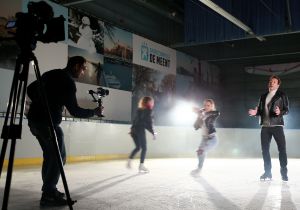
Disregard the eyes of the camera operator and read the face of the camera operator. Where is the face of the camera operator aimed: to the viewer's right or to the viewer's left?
to the viewer's right

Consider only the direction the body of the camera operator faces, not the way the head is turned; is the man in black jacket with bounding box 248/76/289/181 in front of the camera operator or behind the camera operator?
in front

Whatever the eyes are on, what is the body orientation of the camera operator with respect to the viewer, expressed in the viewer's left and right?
facing to the right of the viewer

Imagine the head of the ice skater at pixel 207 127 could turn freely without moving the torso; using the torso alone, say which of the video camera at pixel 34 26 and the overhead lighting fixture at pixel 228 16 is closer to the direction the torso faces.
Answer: the video camera

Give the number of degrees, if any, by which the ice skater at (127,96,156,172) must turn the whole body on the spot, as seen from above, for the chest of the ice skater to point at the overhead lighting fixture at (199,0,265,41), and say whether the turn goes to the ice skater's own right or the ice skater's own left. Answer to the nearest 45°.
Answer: approximately 45° to the ice skater's own left

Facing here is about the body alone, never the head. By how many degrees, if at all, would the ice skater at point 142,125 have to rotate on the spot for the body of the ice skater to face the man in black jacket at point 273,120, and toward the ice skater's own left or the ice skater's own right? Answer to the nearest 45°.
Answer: approximately 45° to the ice skater's own right

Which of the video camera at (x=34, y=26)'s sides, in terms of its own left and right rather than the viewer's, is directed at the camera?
right

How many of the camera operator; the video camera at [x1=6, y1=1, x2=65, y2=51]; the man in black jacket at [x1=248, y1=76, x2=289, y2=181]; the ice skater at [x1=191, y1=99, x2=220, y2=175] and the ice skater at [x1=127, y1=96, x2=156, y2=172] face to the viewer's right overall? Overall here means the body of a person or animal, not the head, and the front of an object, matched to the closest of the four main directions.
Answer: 3

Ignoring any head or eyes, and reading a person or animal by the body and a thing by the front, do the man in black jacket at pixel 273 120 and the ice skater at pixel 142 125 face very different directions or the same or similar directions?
very different directions

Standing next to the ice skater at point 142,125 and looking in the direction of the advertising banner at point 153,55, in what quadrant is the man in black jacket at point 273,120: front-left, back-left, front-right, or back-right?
back-right

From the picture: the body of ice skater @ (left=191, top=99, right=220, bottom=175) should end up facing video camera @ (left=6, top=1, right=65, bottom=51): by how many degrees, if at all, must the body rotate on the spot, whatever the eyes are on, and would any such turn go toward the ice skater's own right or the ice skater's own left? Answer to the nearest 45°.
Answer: approximately 45° to the ice skater's own left

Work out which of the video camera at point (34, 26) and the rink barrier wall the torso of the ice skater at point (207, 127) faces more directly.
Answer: the video camera

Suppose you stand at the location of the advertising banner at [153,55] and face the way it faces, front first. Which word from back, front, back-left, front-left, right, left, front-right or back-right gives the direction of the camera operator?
front-right

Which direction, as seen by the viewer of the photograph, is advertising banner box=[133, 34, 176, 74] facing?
facing the viewer and to the right of the viewer

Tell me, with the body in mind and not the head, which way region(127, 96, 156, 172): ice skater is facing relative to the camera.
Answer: to the viewer's right
